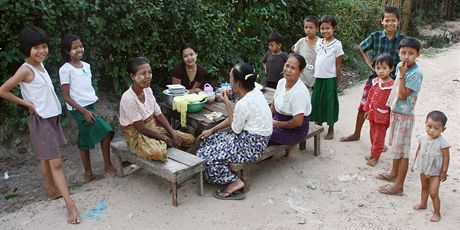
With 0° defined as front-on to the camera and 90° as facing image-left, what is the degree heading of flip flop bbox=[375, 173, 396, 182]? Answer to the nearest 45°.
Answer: approximately 90°

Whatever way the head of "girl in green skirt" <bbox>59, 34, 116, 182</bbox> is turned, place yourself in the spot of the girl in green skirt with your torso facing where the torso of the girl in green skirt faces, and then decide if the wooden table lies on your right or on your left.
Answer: on your left
